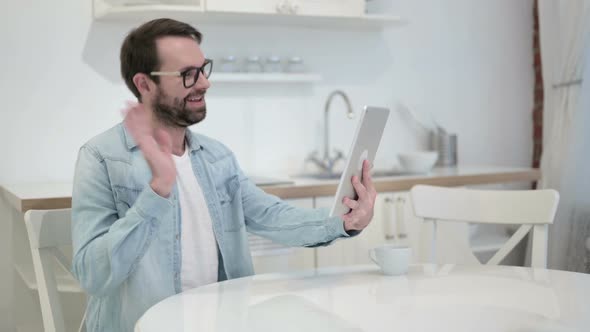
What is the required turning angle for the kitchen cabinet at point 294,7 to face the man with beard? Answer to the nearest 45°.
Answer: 0° — it already faces them

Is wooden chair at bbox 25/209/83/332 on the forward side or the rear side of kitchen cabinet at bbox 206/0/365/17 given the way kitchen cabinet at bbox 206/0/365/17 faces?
on the forward side

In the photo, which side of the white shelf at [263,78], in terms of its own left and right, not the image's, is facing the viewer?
front

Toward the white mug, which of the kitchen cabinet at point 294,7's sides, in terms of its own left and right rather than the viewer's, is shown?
front

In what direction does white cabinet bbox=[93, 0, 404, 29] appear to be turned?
toward the camera

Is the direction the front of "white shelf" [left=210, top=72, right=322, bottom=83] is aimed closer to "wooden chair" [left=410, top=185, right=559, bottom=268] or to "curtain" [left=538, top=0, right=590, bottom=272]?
the wooden chair

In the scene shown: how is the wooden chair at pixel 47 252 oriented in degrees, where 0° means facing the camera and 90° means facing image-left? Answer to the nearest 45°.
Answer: approximately 315°

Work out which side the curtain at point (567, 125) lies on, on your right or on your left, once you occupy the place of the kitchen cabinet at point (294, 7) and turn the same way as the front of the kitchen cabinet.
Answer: on your left

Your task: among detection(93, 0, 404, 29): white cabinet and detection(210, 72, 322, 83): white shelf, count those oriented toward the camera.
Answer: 2

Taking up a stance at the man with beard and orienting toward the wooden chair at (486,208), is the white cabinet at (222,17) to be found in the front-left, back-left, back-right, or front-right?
front-left

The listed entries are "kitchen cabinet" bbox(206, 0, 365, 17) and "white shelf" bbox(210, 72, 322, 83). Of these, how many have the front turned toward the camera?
2
